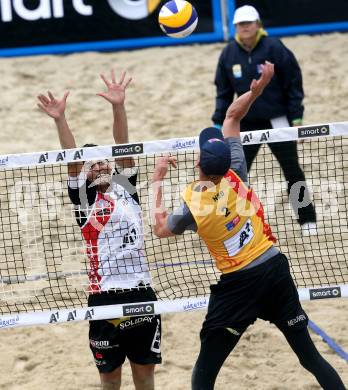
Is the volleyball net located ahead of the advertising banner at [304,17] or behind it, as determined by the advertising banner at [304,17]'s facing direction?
ahead

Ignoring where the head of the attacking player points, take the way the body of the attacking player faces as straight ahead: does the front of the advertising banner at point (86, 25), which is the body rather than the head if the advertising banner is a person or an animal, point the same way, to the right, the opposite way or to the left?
the opposite way

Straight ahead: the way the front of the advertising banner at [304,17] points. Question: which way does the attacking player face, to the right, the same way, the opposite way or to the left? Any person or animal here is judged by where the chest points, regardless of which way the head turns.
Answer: the opposite way

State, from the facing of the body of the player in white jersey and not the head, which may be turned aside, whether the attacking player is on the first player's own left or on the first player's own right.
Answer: on the first player's own left

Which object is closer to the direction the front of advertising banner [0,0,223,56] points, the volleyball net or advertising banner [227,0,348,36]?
the volleyball net

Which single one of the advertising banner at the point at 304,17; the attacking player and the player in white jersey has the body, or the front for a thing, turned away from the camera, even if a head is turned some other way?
the attacking player

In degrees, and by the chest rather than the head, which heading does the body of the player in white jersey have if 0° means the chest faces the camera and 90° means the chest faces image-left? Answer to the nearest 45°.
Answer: approximately 0°

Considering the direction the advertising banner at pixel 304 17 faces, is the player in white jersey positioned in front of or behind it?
in front

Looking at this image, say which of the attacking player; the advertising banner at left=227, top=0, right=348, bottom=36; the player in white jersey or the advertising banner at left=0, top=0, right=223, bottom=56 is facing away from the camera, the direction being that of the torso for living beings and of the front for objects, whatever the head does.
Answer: the attacking player

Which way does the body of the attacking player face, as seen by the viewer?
away from the camera

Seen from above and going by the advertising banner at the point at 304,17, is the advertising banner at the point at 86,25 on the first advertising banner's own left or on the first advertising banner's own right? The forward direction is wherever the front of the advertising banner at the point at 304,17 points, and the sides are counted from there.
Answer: on the first advertising banner's own right

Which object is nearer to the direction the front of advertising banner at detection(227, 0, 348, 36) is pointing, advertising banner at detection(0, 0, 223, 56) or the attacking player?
the attacking player
